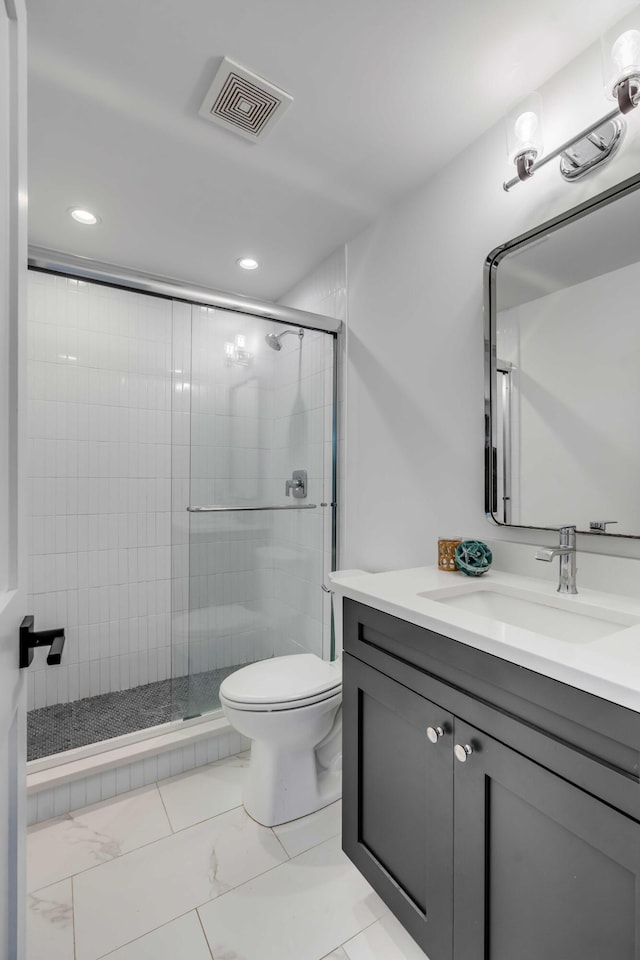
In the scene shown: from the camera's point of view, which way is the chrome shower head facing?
to the viewer's left

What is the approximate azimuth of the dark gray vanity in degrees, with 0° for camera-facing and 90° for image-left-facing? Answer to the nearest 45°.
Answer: approximately 45°

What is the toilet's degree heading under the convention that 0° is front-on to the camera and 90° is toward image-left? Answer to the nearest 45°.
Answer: approximately 45°

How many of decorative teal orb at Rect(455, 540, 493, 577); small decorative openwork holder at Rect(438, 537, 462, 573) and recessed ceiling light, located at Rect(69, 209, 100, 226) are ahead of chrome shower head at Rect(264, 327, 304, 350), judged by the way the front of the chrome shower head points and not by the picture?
1
